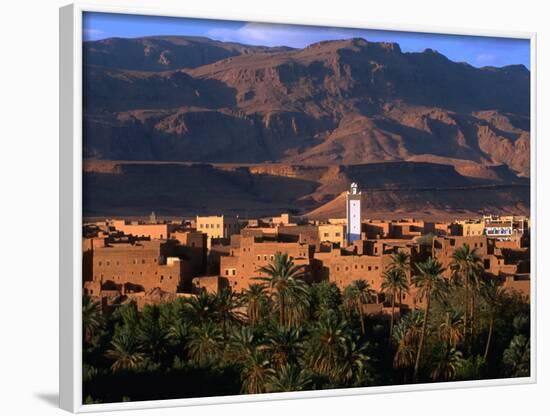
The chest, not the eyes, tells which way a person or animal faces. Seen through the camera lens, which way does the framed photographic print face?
facing the viewer and to the right of the viewer
